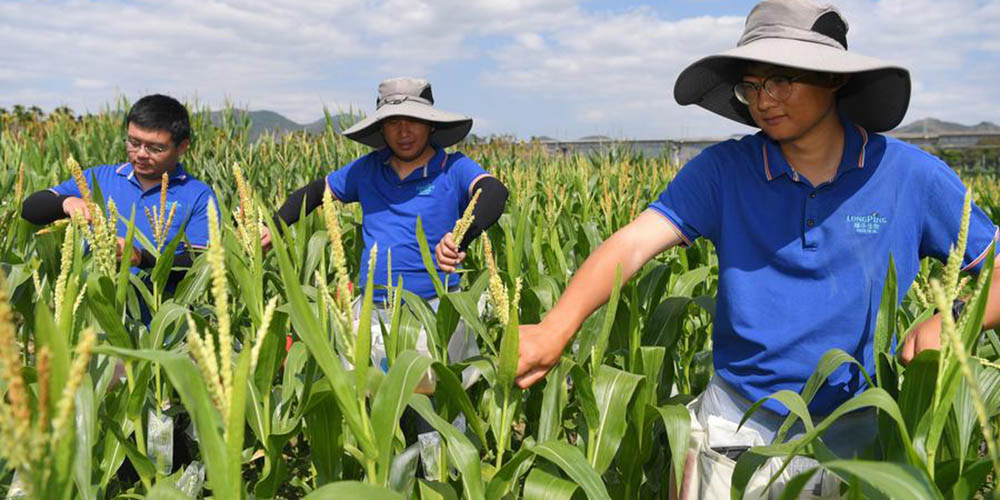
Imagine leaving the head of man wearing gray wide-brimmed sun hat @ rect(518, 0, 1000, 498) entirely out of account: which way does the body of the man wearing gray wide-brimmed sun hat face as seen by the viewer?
toward the camera

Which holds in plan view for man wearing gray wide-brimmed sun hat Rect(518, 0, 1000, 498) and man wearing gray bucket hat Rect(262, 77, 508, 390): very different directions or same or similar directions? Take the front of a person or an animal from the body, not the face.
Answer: same or similar directions

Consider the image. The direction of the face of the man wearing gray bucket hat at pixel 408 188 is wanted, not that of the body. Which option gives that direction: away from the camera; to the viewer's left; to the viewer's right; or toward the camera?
toward the camera

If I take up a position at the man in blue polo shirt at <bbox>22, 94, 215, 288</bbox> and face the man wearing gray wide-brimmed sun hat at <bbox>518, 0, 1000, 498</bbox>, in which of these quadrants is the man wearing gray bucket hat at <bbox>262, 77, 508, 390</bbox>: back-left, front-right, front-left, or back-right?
front-left

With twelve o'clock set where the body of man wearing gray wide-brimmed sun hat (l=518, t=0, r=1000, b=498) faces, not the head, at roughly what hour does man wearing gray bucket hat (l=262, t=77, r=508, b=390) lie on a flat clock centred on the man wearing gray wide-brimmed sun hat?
The man wearing gray bucket hat is roughly at 4 o'clock from the man wearing gray wide-brimmed sun hat.

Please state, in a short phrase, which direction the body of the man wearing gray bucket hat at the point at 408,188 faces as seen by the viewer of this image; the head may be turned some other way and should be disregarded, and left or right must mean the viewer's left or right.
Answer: facing the viewer

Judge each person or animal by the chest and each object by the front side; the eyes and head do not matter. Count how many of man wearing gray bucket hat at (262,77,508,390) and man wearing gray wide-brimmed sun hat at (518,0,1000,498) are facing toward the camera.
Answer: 2

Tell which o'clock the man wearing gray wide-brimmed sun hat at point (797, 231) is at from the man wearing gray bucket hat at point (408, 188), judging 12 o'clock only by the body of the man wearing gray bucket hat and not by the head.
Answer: The man wearing gray wide-brimmed sun hat is roughly at 11 o'clock from the man wearing gray bucket hat.

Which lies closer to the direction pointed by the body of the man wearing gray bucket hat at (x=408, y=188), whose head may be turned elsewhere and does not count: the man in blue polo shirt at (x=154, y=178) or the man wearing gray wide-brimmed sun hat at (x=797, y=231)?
the man wearing gray wide-brimmed sun hat

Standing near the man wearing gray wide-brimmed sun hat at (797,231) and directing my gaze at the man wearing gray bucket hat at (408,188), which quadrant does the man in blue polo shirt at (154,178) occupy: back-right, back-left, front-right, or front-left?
front-left

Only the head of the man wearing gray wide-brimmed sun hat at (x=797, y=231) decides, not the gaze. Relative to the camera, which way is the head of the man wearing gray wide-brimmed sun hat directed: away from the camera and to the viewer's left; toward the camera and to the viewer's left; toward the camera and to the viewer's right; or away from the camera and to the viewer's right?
toward the camera and to the viewer's left

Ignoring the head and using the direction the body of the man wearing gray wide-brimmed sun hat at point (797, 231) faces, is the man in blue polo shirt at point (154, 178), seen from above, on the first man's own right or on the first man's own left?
on the first man's own right
